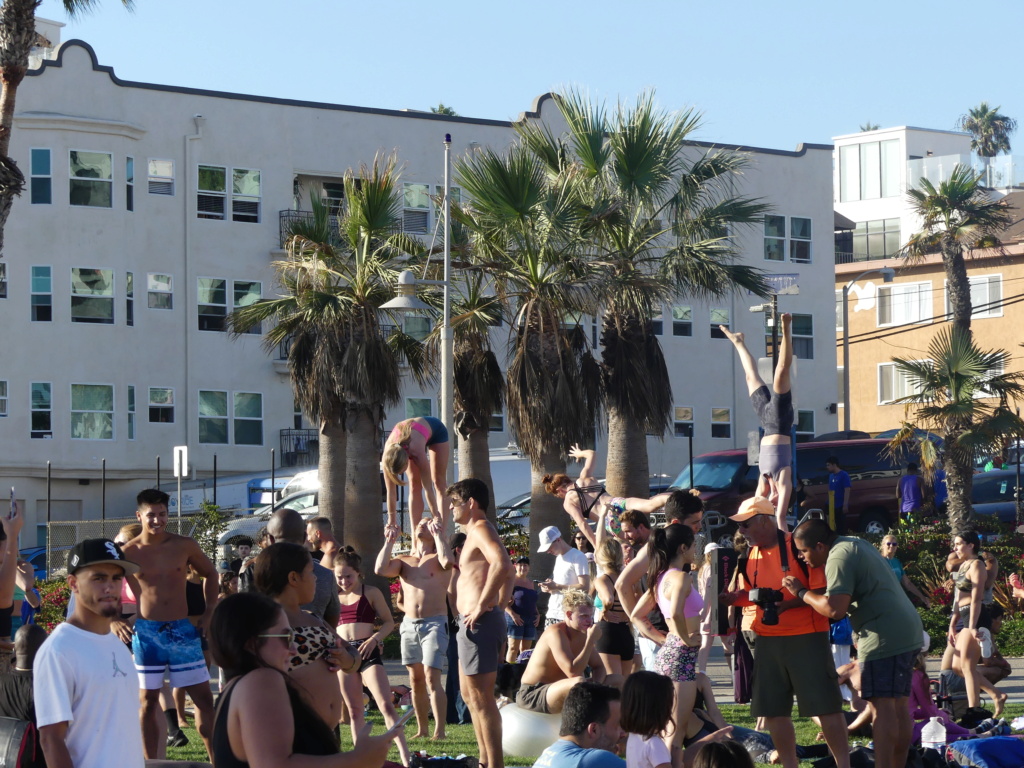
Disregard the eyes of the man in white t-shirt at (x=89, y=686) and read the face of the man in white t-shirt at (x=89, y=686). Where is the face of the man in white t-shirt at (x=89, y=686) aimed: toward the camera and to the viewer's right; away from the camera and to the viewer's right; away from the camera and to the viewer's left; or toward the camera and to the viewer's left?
toward the camera and to the viewer's right

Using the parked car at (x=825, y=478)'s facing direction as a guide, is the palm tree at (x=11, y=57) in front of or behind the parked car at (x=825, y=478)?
in front

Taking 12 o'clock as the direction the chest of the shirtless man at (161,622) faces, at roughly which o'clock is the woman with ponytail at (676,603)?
The woman with ponytail is roughly at 9 o'clock from the shirtless man.

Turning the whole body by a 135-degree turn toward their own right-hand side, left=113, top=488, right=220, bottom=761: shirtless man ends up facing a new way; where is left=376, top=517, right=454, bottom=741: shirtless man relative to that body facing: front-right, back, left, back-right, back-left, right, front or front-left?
right

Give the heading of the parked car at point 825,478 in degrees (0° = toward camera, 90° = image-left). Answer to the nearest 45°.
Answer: approximately 45°

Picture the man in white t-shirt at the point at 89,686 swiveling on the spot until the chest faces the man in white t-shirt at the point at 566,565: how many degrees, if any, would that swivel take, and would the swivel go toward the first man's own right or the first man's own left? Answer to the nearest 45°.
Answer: approximately 90° to the first man's own left

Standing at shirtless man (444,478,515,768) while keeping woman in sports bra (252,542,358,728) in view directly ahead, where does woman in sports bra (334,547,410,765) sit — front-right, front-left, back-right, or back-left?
back-right

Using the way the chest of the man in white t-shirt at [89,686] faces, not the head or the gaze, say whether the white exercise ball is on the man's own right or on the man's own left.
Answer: on the man's own left

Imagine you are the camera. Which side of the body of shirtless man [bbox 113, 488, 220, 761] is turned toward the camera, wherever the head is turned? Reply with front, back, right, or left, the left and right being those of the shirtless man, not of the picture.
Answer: front

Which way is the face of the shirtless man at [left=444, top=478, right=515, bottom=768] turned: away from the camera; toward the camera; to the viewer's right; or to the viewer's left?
to the viewer's left

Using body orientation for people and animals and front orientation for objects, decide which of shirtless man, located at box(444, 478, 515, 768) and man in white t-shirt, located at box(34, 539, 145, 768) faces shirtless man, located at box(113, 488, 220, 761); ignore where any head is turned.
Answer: shirtless man, located at box(444, 478, 515, 768)

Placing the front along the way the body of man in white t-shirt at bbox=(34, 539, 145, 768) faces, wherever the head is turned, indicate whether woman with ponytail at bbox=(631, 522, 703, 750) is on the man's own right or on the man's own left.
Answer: on the man's own left

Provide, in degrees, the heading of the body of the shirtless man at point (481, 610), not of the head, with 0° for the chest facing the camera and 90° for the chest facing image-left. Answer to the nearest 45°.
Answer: approximately 90°

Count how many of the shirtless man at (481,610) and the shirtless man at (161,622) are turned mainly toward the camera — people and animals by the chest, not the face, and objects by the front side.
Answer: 1

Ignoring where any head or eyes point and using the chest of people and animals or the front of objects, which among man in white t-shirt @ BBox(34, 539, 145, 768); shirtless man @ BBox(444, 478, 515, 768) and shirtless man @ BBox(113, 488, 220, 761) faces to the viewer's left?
shirtless man @ BBox(444, 478, 515, 768)
